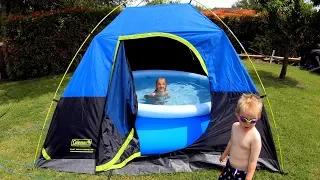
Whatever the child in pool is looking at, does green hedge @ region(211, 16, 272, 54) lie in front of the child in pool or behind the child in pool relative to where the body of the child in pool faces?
behind

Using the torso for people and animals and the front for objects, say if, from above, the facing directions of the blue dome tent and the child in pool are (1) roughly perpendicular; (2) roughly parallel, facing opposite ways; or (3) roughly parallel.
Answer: roughly parallel

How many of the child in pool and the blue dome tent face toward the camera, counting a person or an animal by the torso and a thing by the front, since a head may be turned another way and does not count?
2

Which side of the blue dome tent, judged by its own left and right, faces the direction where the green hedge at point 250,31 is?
back

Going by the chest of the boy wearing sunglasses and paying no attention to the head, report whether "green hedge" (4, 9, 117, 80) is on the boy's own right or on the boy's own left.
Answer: on the boy's own right

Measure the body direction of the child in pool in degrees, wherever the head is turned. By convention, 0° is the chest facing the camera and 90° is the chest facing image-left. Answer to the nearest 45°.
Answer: approximately 0°

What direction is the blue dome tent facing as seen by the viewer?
toward the camera

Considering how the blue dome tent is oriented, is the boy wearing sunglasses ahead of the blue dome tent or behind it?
ahead

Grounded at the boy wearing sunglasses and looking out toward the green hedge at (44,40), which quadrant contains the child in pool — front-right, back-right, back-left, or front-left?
front-right

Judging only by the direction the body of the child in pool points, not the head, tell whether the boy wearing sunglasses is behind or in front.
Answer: in front

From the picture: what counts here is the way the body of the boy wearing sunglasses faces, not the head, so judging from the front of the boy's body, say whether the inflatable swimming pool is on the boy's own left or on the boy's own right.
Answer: on the boy's own right

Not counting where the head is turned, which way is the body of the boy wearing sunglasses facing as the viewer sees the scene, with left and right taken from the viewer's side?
facing the viewer and to the left of the viewer
